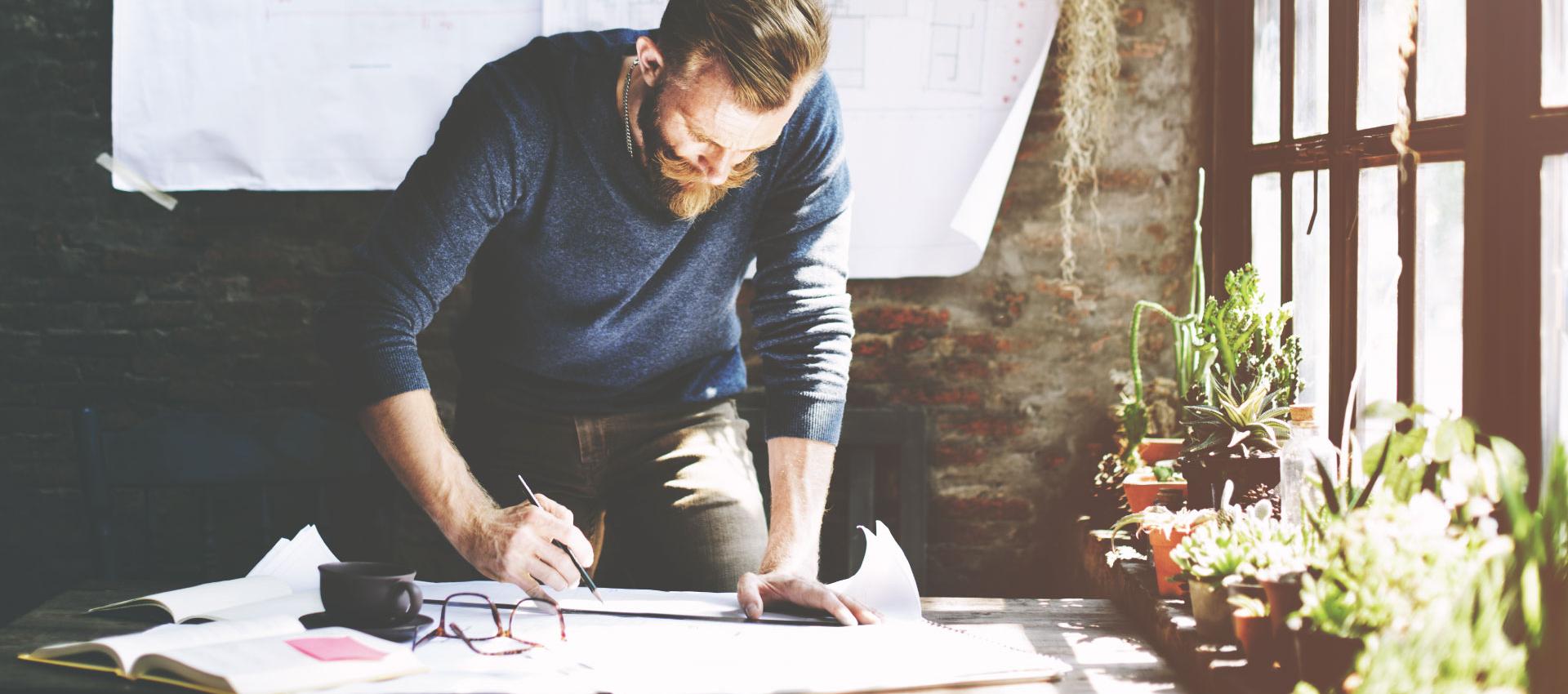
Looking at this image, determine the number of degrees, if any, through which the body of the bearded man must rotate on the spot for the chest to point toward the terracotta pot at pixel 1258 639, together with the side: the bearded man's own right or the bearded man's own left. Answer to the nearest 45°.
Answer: approximately 45° to the bearded man's own left

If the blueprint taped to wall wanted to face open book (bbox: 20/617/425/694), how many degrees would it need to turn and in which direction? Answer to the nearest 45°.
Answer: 0° — it already faces it

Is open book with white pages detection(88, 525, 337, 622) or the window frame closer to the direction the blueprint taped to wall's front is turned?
the open book with white pages

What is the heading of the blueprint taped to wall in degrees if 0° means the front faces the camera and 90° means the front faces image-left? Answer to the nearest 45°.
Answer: approximately 0°

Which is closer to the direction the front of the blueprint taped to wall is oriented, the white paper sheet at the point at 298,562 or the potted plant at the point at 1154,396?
the white paper sheet

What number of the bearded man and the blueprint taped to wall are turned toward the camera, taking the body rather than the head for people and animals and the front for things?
2

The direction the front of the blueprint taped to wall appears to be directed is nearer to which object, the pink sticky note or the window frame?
the pink sticky note

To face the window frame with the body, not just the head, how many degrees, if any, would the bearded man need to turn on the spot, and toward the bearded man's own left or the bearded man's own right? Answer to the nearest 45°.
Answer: approximately 45° to the bearded man's own left

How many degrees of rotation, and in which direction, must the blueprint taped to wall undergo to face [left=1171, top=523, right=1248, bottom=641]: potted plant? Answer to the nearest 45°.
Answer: approximately 45° to its left

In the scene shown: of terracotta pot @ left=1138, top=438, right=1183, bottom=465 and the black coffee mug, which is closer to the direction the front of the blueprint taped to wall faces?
the black coffee mug
